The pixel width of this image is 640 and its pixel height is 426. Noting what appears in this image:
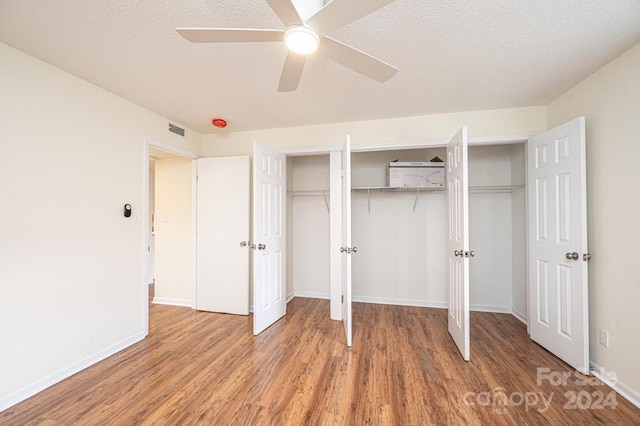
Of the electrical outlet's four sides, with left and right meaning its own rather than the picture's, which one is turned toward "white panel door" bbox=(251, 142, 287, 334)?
front

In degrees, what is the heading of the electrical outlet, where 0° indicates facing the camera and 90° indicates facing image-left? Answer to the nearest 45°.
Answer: approximately 45°
